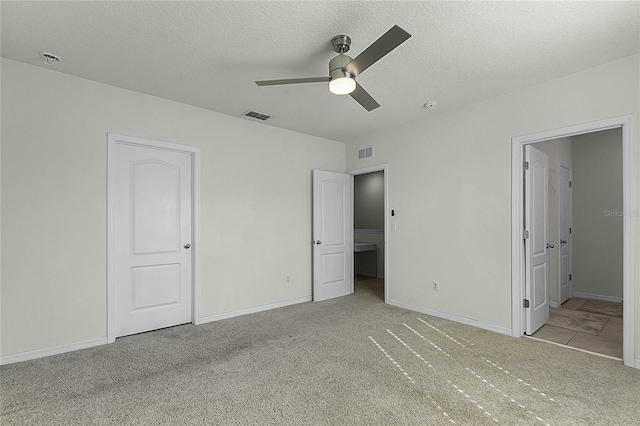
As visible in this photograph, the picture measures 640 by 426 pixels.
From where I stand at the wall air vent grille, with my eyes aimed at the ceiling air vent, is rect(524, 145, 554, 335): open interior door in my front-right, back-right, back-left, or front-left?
back-left

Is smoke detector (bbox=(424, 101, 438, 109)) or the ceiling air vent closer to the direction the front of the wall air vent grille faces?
the ceiling air vent

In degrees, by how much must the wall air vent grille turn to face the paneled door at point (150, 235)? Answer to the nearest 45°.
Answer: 0° — it already faces it

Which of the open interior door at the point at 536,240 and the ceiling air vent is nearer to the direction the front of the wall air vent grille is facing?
the ceiling air vent

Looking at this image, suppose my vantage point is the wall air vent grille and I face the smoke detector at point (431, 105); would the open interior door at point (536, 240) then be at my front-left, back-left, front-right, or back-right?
front-left

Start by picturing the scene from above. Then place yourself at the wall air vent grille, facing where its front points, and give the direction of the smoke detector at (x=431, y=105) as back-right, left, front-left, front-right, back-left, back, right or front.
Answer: left

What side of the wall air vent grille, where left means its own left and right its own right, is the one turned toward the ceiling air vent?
front

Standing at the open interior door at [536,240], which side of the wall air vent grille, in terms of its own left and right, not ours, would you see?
left
